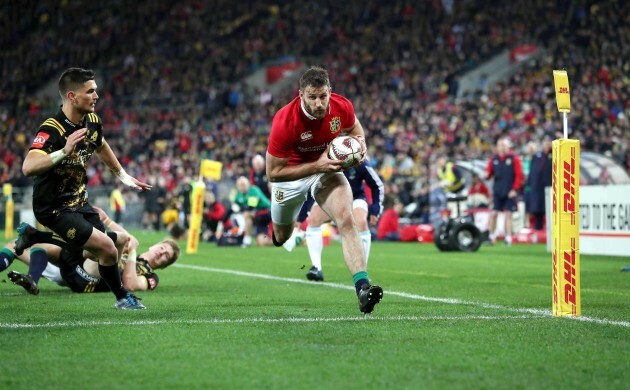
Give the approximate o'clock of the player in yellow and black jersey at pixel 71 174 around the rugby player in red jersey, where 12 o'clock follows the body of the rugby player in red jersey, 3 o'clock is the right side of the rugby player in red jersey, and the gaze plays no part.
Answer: The player in yellow and black jersey is roughly at 3 o'clock from the rugby player in red jersey.

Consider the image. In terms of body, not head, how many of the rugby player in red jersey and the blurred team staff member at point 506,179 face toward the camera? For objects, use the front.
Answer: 2

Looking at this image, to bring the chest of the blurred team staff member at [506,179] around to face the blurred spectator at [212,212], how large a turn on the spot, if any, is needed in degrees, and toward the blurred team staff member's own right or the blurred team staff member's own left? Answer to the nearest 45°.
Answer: approximately 90° to the blurred team staff member's own right

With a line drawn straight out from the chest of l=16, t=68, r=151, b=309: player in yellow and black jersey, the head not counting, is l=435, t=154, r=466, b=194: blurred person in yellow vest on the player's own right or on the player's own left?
on the player's own left

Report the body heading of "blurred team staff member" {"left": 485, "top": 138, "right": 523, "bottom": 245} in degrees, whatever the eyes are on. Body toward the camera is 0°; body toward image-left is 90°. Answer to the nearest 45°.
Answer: approximately 0°

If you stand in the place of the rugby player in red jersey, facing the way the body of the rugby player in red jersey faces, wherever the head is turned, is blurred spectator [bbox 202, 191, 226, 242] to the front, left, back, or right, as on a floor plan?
back

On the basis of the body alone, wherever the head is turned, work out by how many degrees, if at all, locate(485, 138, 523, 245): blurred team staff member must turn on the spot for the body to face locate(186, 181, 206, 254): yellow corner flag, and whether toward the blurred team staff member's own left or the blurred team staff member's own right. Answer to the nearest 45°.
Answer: approximately 45° to the blurred team staff member's own right

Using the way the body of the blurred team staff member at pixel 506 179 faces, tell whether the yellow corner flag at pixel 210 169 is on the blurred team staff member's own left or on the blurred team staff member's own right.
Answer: on the blurred team staff member's own right

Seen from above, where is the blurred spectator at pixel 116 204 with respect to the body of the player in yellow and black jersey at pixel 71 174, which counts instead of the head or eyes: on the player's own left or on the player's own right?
on the player's own left
